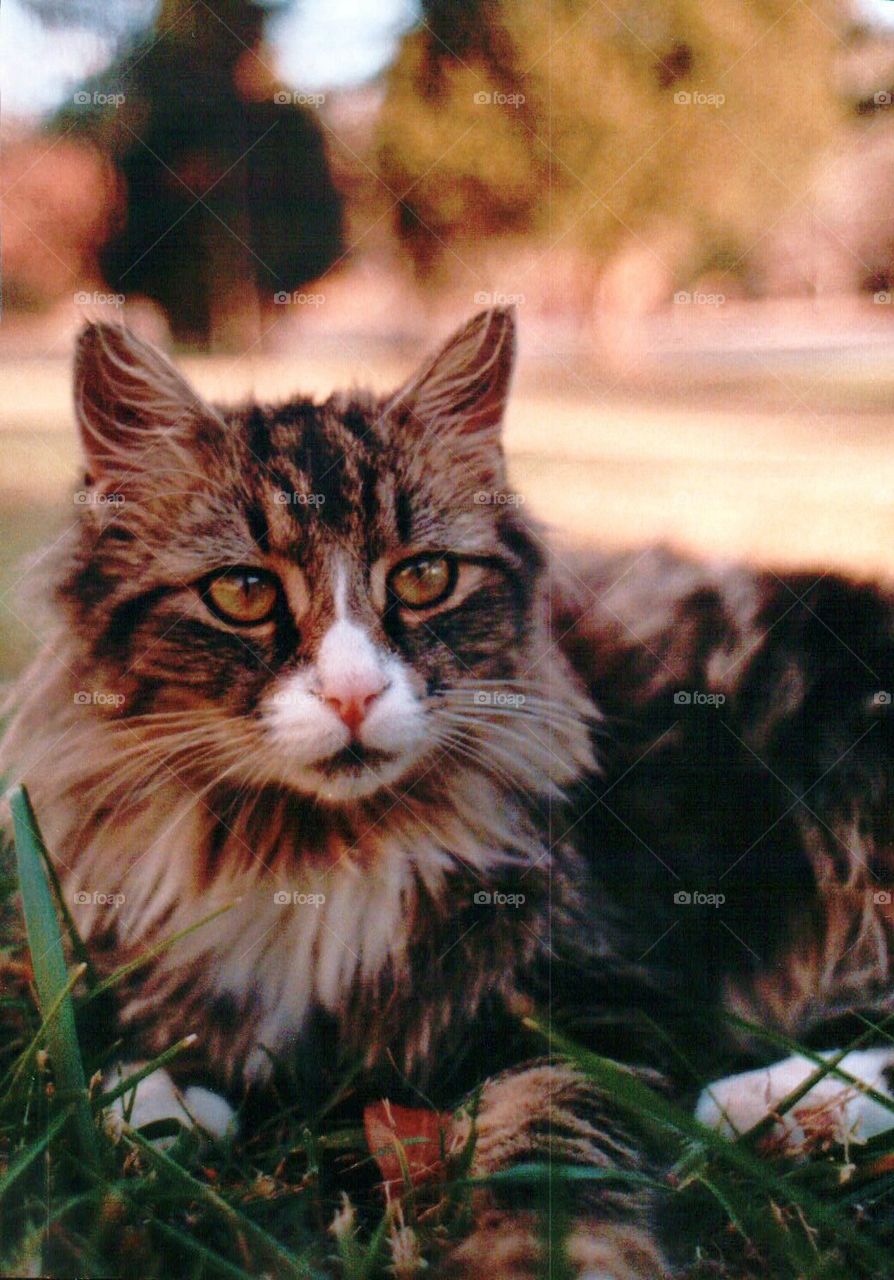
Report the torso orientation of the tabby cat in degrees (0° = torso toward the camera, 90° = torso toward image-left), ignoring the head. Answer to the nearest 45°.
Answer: approximately 45°
